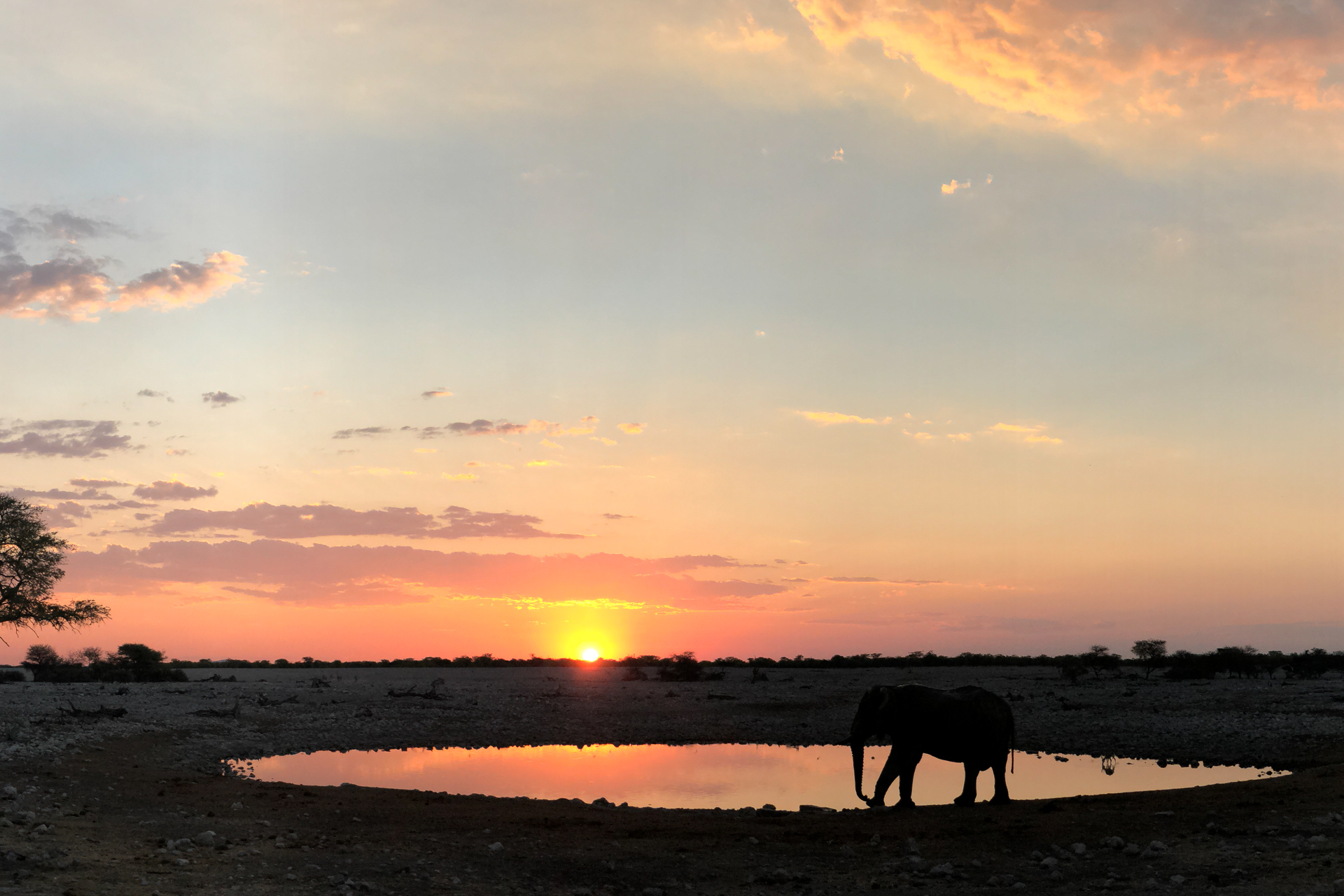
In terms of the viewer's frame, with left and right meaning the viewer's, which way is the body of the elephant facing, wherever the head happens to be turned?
facing to the left of the viewer
